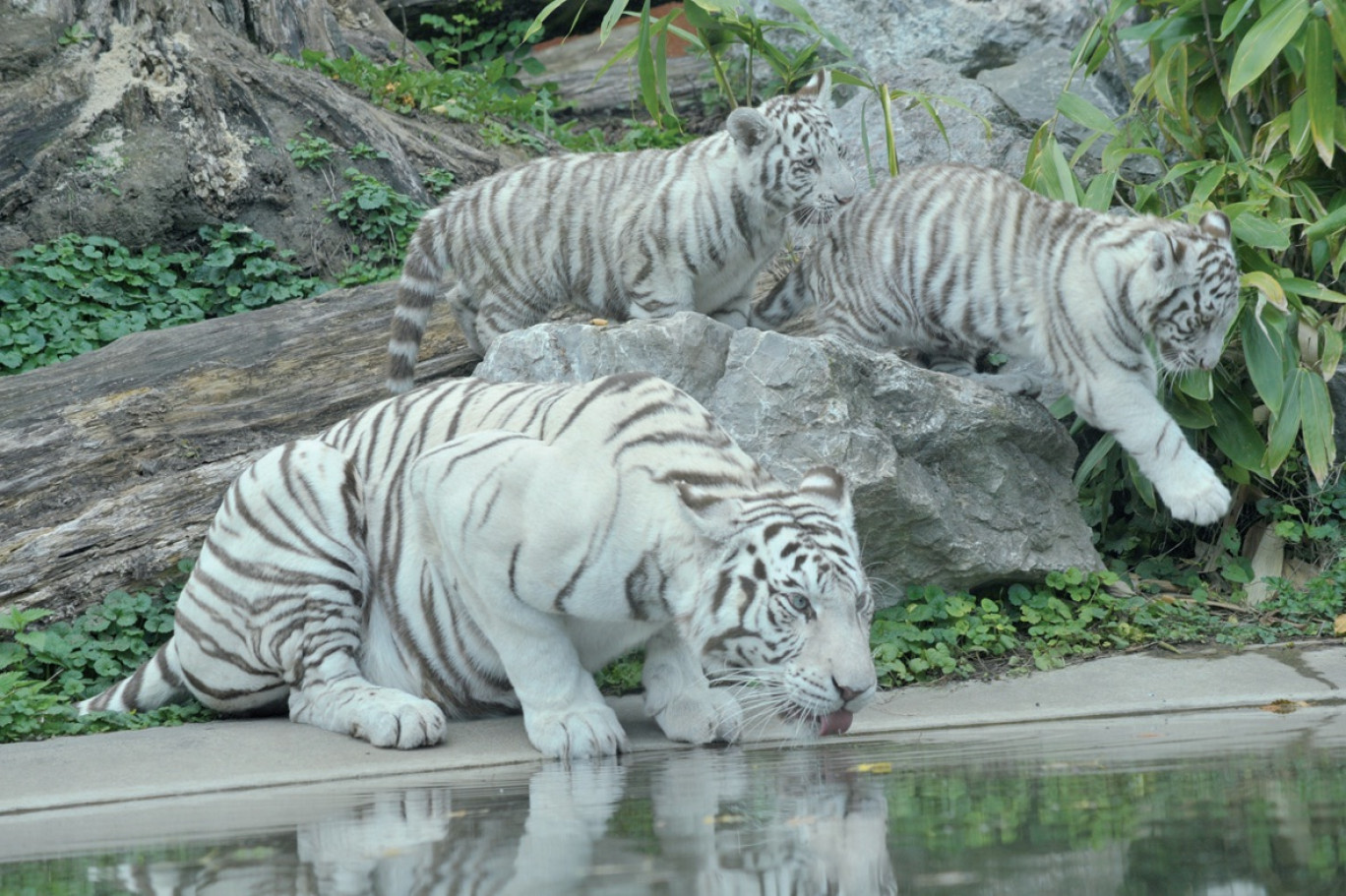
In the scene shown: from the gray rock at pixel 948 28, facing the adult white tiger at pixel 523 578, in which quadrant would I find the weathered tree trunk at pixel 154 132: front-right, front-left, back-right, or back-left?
front-right

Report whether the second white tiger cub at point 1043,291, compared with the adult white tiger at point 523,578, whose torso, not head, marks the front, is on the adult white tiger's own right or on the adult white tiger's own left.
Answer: on the adult white tiger's own left

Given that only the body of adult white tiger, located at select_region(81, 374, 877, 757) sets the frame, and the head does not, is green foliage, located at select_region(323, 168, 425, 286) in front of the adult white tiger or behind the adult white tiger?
behind

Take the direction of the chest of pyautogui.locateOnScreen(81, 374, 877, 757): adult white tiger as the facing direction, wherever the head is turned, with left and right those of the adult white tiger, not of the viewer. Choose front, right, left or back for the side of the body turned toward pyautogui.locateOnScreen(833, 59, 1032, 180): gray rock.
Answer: left

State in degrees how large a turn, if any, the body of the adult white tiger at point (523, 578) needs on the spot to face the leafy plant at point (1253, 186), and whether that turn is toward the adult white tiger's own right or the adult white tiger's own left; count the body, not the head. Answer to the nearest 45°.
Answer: approximately 90° to the adult white tiger's own left

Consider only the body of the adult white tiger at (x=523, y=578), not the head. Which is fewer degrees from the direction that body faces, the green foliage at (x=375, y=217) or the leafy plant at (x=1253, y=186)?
the leafy plant

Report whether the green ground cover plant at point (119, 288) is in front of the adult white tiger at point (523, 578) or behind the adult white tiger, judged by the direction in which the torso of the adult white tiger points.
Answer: behind

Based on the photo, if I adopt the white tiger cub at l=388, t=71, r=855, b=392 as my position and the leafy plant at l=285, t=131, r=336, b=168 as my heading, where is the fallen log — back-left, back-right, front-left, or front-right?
front-left

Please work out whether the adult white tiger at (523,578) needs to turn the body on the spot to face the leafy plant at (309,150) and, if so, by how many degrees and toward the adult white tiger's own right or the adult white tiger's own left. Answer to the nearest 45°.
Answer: approximately 135° to the adult white tiger's own left

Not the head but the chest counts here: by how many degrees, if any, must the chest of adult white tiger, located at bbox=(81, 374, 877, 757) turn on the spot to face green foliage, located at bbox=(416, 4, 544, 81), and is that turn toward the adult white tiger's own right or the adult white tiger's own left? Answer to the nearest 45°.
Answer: approximately 135° to the adult white tiger's own left

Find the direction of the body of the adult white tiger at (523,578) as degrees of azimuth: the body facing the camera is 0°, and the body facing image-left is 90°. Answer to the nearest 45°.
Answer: approximately 315°
